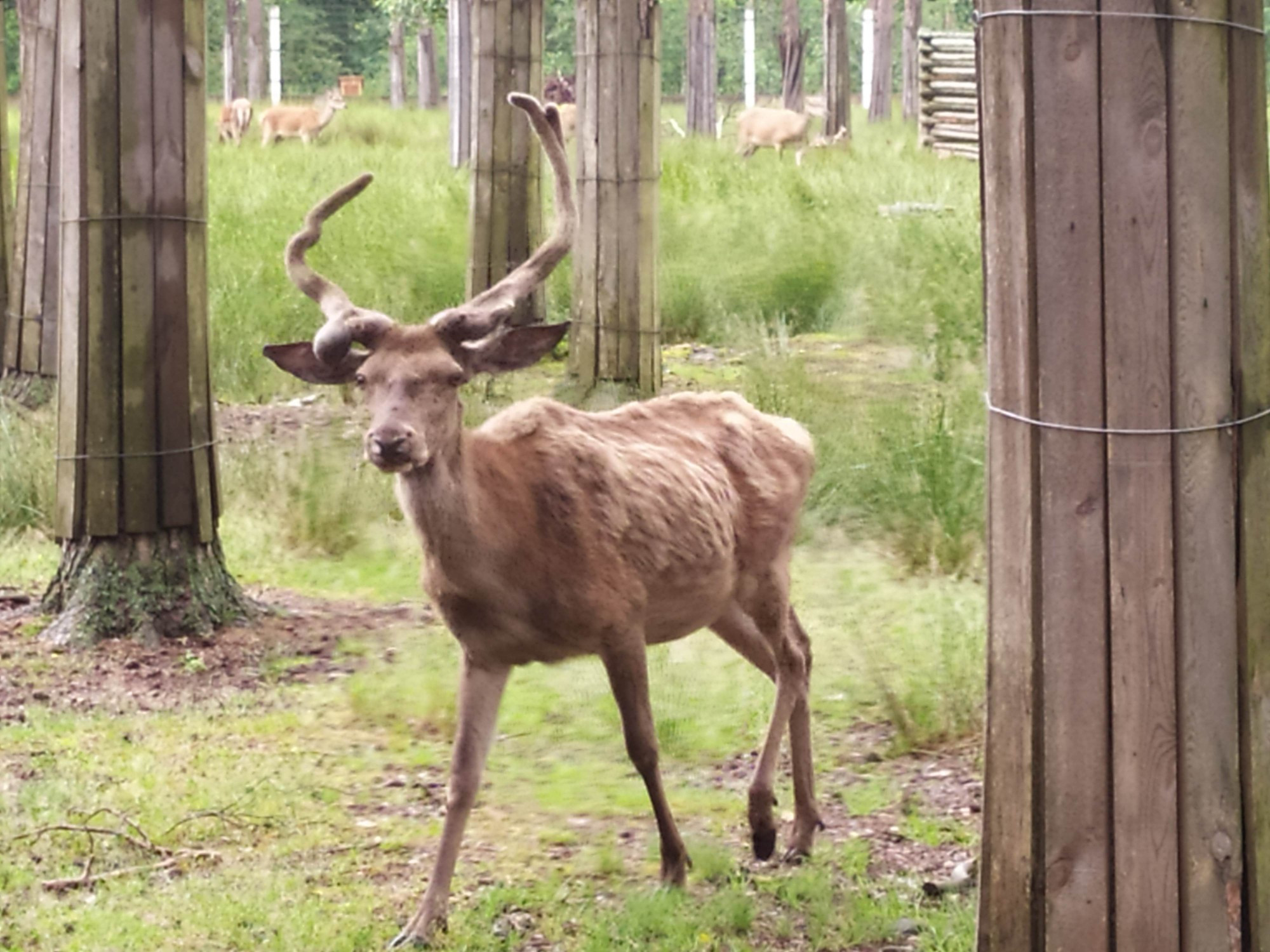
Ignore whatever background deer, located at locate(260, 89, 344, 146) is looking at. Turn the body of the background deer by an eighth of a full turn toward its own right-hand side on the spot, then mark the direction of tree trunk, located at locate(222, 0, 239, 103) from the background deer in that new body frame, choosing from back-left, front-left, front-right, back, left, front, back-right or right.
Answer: back-left

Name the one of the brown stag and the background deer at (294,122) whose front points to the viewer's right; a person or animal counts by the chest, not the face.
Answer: the background deer

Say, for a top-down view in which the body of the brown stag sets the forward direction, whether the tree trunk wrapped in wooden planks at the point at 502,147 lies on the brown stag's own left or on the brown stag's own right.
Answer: on the brown stag's own right

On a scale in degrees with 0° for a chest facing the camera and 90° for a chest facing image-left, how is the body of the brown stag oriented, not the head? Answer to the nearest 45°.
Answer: approximately 45°

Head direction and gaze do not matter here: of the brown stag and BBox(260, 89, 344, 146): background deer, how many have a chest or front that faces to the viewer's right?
1

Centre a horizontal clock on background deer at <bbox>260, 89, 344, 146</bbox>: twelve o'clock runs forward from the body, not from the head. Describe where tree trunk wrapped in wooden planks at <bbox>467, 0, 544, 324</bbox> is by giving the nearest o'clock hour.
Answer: The tree trunk wrapped in wooden planks is roughly at 3 o'clock from the background deer.

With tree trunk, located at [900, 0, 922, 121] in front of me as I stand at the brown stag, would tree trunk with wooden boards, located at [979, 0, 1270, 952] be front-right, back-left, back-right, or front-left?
back-right

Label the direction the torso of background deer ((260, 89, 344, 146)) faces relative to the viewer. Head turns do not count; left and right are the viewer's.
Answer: facing to the right of the viewer

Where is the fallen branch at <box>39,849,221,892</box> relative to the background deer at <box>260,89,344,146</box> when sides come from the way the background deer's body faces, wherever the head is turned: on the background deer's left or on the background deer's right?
on the background deer's right

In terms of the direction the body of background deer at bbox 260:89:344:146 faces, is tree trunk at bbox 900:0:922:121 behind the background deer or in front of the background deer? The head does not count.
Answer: in front

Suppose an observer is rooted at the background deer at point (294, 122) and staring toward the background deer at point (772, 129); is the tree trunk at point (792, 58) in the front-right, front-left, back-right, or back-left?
front-left

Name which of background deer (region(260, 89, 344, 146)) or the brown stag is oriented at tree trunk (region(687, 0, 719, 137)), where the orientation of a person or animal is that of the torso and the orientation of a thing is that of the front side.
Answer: the background deer

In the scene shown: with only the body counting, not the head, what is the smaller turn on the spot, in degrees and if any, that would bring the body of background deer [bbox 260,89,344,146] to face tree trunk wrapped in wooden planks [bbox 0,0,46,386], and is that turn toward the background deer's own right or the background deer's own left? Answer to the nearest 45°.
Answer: approximately 90° to the background deer's own right

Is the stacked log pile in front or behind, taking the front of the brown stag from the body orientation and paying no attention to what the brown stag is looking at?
behind

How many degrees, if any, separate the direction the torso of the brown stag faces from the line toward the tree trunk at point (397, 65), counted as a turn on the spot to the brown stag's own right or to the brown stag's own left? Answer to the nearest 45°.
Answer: approximately 135° to the brown stag's own right
